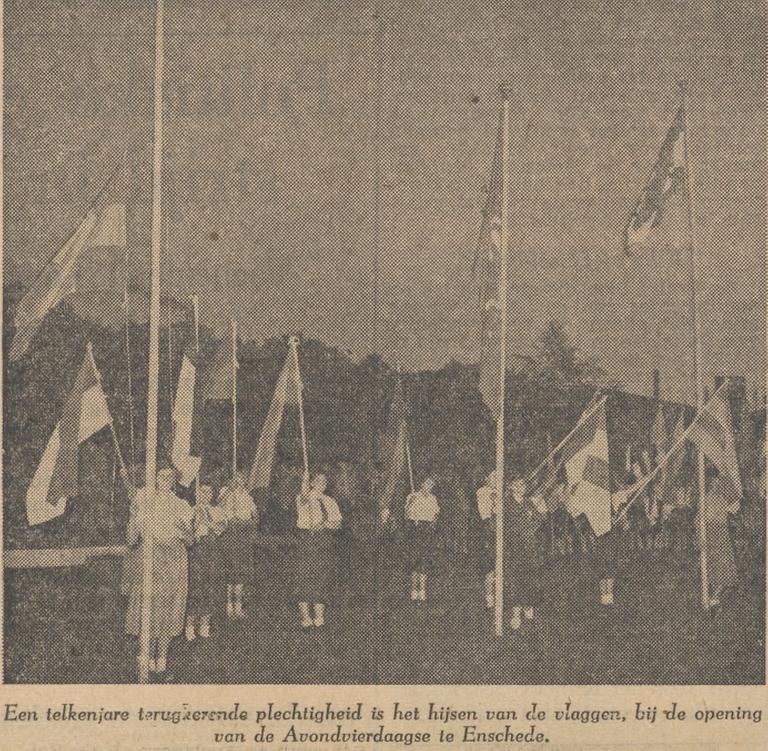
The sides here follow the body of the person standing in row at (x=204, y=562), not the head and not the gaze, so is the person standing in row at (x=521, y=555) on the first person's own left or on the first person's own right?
on the first person's own left

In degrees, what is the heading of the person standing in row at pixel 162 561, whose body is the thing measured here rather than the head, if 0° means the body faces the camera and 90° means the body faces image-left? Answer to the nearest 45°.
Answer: approximately 45°

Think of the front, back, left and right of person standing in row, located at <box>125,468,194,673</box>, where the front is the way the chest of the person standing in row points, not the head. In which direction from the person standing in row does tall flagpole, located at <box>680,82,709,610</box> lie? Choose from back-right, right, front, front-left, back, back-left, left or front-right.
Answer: back-left

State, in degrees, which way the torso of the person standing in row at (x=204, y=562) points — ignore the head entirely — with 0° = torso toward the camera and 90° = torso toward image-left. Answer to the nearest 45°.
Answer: approximately 0°

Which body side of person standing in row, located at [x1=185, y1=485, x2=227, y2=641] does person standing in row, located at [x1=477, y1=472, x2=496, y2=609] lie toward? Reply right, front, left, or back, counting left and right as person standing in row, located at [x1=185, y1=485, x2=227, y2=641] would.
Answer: left

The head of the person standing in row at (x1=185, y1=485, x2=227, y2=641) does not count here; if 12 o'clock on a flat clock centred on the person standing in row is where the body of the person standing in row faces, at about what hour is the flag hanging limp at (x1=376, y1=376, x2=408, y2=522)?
The flag hanging limp is roughly at 9 o'clock from the person standing in row.

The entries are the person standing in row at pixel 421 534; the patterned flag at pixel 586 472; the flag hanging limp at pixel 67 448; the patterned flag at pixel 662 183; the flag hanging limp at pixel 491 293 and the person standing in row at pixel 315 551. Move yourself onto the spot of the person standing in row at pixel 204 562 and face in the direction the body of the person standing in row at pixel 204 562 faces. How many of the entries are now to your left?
5
